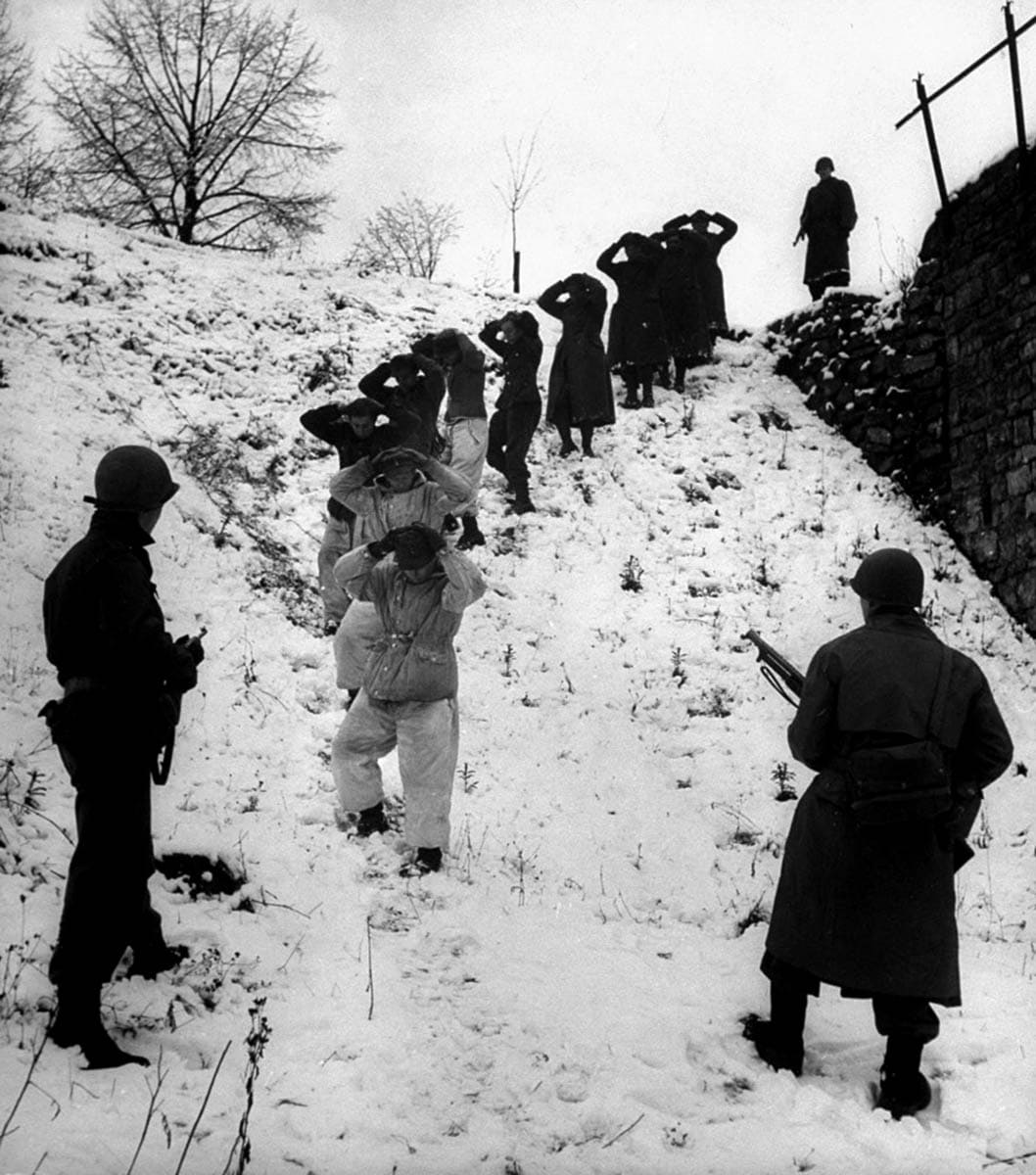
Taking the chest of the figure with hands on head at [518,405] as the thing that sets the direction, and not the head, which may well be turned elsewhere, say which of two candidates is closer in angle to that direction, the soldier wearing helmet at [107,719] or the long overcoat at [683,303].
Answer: the soldier wearing helmet

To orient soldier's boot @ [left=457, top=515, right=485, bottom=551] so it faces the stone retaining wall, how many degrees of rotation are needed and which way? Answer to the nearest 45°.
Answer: approximately 135° to its left

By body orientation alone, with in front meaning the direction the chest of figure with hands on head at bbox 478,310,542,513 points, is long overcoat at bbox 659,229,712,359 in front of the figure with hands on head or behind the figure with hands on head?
behind

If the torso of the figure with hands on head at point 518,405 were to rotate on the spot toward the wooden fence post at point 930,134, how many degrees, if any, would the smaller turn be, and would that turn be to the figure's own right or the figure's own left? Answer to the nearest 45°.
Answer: approximately 135° to the figure's own left

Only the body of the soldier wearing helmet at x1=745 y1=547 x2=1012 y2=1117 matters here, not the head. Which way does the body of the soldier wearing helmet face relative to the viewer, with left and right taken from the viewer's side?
facing away from the viewer and to the left of the viewer

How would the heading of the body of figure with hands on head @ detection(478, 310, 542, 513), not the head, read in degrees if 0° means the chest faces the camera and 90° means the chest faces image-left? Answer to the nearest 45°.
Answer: approximately 45°

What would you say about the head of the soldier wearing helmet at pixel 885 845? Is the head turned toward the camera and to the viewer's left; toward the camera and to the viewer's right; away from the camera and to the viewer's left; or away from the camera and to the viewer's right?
away from the camera and to the viewer's left
